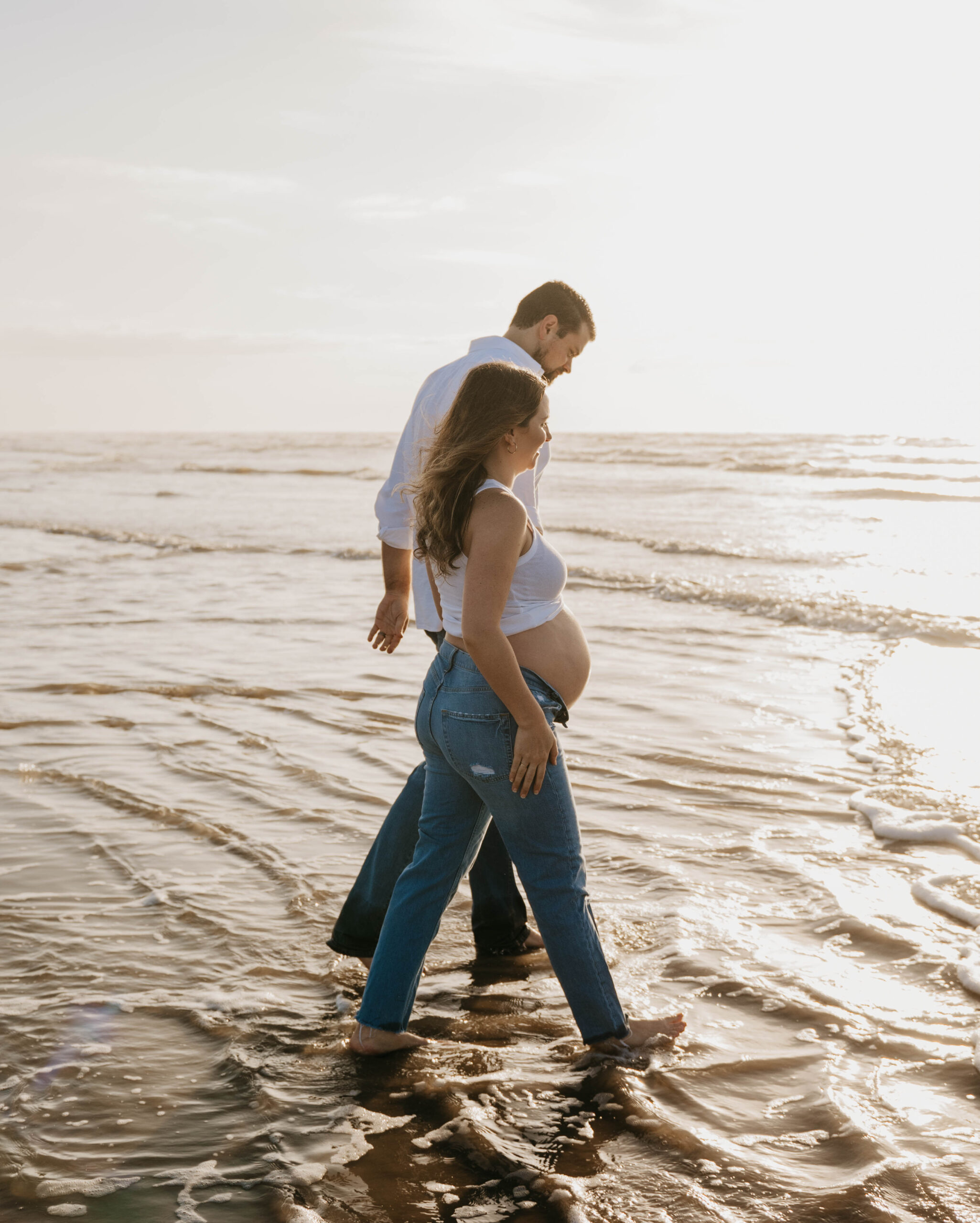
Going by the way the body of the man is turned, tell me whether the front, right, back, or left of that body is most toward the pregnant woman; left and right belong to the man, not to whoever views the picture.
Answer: right

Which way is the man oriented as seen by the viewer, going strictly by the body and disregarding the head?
to the viewer's right

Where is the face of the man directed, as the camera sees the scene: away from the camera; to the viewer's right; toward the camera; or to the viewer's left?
to the viewer's right

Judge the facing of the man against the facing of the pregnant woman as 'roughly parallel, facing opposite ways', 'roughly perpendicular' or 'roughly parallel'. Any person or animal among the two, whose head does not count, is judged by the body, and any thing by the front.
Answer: roughly parallel

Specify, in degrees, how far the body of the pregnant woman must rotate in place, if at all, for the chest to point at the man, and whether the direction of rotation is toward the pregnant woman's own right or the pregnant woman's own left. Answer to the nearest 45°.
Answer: approximately 90° to the pregnant woman's own left

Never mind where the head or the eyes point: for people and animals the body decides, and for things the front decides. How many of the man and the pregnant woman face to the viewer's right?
2

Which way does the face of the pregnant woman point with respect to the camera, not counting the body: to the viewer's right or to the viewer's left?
to the viewer's right

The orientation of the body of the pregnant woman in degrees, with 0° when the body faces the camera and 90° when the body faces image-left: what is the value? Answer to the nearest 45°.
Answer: approximately 270°
